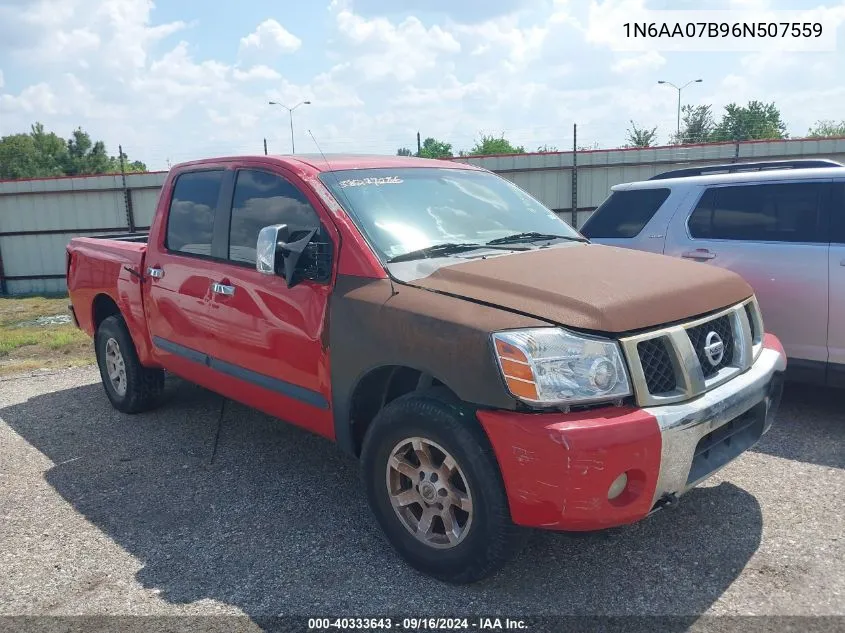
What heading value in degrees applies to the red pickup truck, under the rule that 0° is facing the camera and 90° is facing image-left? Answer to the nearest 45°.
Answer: approximately 315°

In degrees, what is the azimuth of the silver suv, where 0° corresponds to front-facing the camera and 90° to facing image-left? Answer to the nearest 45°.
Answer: approximately 270°

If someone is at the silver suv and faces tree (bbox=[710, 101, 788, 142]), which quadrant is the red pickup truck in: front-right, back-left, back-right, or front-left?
back-left

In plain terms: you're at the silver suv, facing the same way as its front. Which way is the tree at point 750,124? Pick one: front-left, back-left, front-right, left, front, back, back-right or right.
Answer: left

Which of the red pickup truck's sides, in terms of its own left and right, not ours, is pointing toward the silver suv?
left

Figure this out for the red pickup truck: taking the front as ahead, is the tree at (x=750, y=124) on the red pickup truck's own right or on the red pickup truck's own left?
on the red pickup truck's own left
